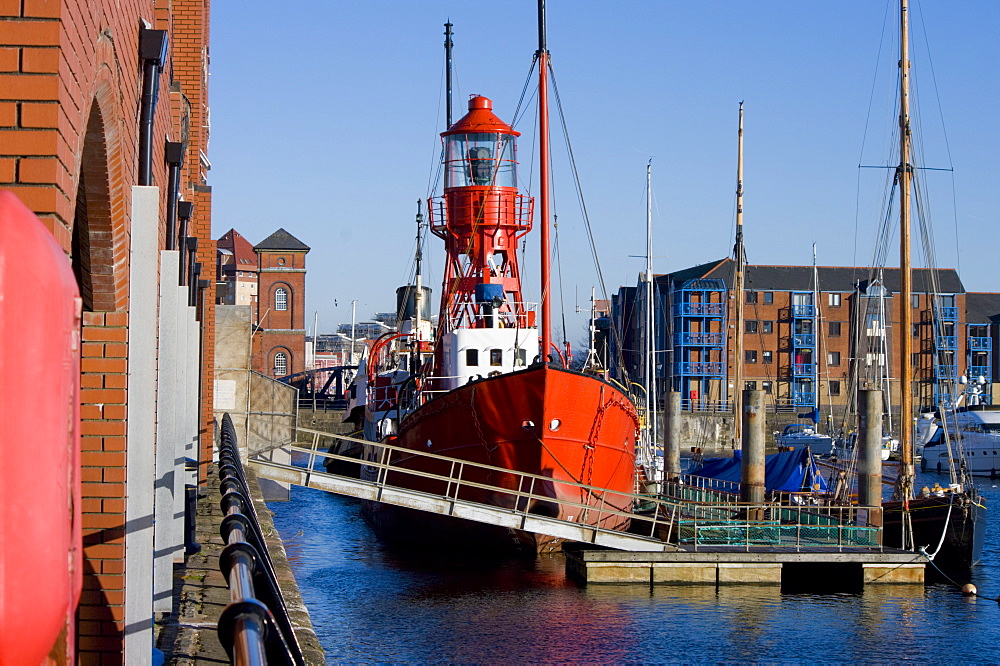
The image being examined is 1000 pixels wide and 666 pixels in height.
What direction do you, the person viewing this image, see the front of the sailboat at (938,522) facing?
facing the viewer and to the right of the viewer

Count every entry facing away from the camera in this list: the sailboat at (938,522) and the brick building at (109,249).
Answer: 0

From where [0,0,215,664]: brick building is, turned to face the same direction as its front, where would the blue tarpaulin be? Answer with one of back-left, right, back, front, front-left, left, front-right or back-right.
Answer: front-left

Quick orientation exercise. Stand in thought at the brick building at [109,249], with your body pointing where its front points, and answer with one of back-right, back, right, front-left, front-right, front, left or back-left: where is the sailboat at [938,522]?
front-left

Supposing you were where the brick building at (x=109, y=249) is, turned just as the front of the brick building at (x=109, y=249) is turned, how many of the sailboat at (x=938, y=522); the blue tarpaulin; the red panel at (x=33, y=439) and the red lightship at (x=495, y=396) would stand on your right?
1

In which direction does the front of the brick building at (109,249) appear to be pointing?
to the viewer's right

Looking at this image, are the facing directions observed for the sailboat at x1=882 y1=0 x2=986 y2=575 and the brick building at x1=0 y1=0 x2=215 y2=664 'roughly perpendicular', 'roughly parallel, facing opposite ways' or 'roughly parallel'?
roughly perpendicular

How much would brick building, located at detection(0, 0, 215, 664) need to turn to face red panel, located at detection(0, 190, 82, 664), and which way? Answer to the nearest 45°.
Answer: approximately 90° to its right

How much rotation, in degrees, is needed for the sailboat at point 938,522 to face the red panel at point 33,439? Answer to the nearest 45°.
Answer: approximately 45° to its right
